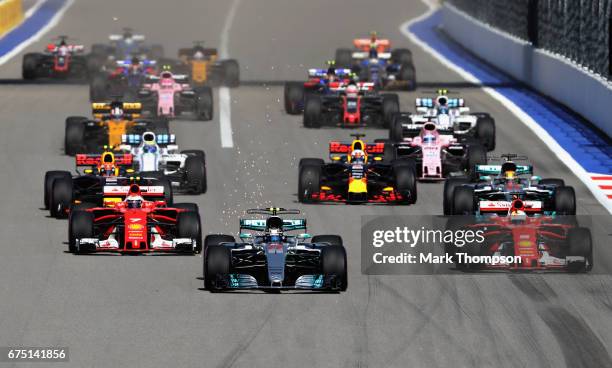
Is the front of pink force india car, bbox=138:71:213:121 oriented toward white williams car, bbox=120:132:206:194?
yes

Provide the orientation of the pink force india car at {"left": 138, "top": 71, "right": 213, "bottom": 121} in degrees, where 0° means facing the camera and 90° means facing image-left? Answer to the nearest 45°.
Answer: approximately 0°

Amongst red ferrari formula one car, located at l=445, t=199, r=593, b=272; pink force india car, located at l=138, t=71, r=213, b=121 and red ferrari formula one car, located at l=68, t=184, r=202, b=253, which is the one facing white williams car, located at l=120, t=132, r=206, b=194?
the pink force india car

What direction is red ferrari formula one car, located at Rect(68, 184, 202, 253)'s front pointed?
toward the camera

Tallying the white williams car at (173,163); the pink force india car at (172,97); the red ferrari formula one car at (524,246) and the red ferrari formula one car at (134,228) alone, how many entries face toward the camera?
4

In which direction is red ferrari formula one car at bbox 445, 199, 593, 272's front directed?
toward the camera

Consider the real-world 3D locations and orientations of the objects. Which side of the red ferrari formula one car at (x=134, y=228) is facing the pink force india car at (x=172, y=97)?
back

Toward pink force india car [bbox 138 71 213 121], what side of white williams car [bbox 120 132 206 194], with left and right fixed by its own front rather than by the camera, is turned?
back

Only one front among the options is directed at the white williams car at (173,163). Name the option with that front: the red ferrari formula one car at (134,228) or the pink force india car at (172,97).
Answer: the pink force india car
